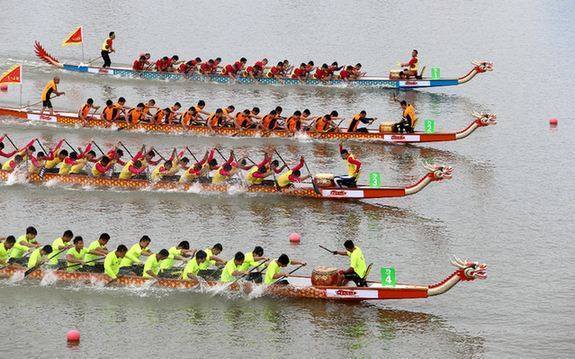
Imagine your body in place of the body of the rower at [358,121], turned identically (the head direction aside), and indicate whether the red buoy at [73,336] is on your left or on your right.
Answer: on your right

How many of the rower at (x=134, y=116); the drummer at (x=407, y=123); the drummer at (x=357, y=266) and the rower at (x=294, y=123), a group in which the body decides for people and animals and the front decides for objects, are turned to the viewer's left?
2

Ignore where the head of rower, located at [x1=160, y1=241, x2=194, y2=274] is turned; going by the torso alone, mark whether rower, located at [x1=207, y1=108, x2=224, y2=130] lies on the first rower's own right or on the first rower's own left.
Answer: on the first rower's own left

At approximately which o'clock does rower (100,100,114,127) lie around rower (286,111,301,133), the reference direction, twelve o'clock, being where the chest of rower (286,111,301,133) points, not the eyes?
rower (100,100,114,127) is roughly at 6 o'clock from rower (286,111,301,133).

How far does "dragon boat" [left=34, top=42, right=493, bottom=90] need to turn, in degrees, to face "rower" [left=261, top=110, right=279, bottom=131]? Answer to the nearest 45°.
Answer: approximately 90° to its right

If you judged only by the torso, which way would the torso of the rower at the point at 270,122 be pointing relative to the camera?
to the viewer's right

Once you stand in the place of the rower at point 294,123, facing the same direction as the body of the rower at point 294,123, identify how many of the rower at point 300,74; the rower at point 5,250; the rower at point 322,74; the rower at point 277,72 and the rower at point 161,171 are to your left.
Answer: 3

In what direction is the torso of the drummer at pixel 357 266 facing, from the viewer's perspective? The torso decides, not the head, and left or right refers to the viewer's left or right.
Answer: facing to the left of the viewer

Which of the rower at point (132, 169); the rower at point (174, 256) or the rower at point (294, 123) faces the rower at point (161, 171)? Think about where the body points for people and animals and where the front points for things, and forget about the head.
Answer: the rower at point (132, 169)

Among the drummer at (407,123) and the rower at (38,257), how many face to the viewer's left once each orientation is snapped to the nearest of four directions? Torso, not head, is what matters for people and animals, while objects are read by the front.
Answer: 1

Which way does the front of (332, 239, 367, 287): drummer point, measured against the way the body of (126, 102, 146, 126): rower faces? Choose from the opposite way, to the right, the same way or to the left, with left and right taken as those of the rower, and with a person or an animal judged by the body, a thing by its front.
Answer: the opposite way

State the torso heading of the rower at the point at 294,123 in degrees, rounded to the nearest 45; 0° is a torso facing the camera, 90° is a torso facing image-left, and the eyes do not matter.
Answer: approximately 270°

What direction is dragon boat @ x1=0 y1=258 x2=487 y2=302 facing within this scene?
to the viewer's right

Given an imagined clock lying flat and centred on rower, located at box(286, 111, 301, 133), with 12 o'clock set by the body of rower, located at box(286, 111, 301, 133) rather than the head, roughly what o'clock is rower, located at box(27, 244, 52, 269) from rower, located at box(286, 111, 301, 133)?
rower, located at box(27, 244, 52, 269) is roughly at 4 o'clock from rower, located at box(286, 111, 301, 133).

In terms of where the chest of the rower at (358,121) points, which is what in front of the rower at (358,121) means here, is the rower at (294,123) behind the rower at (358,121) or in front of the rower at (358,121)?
behind

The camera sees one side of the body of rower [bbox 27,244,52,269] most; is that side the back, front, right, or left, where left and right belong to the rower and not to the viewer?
right

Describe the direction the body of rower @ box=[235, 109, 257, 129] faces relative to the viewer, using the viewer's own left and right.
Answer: facing to the right of the viewer

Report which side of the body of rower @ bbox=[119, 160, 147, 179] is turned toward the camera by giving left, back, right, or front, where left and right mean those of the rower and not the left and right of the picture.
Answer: right

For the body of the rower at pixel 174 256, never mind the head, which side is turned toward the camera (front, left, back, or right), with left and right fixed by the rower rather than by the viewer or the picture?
right
